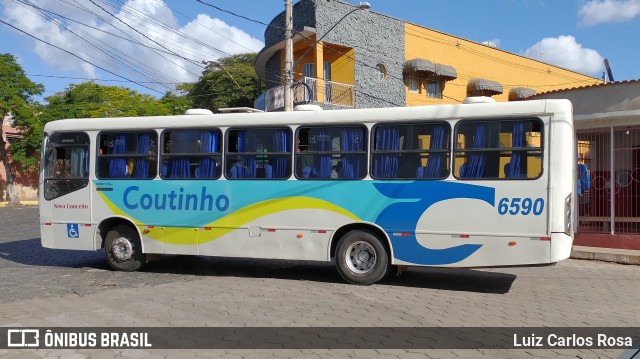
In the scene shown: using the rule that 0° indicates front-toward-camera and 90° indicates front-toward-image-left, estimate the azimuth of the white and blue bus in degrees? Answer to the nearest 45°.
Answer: approximately 90°

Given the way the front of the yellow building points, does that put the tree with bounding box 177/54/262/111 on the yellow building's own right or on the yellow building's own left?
on the yellow building's own right

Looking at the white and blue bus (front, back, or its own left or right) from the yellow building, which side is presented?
right

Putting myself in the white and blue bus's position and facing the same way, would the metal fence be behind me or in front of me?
behind

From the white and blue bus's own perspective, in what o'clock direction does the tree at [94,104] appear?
The tree is roughly at 2 o'clock from the white and blue bus.
